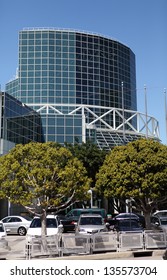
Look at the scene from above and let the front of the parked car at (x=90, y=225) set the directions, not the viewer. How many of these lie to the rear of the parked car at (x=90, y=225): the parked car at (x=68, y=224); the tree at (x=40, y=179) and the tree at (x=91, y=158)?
2

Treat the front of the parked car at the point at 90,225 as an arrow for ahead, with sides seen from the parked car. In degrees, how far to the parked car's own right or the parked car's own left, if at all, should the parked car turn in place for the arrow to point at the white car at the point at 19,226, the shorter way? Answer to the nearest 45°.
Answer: approximately 135° to the parked car's own right

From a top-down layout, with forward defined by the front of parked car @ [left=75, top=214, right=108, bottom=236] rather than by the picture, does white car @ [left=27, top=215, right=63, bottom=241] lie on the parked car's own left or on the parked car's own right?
on the parked car's own right

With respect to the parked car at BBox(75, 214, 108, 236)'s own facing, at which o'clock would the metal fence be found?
The metal fence is roughly at 12 o'clock from the parked car.

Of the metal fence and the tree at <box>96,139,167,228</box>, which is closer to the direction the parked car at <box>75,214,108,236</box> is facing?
the metal fence

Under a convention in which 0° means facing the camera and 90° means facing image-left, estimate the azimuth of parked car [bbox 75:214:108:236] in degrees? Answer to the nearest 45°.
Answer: approximately 0°

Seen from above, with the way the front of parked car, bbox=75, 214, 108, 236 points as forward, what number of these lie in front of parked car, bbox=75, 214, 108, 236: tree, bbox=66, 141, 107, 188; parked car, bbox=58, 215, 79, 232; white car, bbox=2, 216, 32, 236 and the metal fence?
1

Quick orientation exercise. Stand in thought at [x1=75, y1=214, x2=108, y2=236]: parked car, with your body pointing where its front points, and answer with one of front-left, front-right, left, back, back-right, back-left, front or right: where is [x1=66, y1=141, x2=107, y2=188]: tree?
back

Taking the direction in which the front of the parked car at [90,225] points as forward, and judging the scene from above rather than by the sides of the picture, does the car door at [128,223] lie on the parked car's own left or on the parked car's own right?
on the parked car's own left
